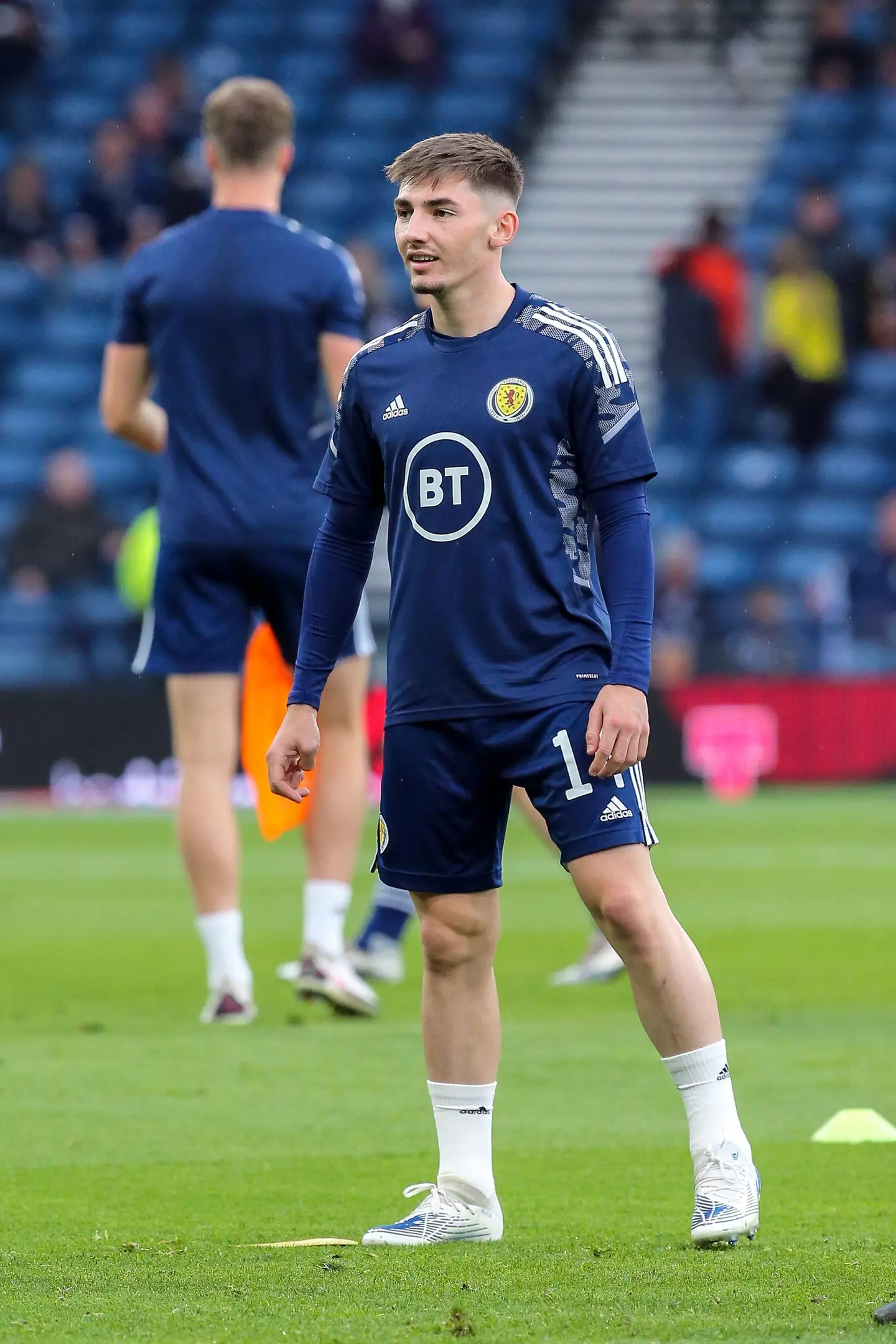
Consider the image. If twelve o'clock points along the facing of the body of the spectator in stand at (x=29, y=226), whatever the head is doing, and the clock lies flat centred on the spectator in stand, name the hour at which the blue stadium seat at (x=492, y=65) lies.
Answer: The blue stadium seat is roughly at 8 o'clock from the spectator in stand.

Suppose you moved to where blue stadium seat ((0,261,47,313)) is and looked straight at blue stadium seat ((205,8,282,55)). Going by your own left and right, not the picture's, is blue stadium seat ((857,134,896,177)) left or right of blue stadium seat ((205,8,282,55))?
right

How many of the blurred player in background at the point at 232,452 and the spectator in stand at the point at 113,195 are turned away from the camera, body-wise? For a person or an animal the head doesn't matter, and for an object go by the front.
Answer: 1

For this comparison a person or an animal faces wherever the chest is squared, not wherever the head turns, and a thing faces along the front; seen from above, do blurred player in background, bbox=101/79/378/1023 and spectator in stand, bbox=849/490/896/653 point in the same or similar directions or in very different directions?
very different directions

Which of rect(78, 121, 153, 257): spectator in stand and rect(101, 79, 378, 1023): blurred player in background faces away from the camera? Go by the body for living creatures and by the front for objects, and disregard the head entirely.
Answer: the blurred player in background

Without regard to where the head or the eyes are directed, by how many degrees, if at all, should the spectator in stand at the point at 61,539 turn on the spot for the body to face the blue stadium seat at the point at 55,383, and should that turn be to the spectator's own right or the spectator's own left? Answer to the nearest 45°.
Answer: approximately 180°

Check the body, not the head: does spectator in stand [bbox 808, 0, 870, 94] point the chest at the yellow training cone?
yes

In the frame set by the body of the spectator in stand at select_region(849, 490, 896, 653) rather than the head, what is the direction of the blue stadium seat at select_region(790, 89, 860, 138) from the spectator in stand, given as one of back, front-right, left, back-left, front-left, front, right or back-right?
back

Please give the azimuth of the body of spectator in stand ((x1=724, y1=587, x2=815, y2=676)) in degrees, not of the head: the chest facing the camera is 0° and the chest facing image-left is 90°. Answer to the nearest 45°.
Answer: approximately 0°

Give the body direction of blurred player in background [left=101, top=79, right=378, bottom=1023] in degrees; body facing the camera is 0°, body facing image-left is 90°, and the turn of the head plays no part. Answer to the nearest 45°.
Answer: approximately 180°

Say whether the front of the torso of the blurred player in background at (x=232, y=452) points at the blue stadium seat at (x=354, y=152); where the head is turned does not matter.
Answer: yes
